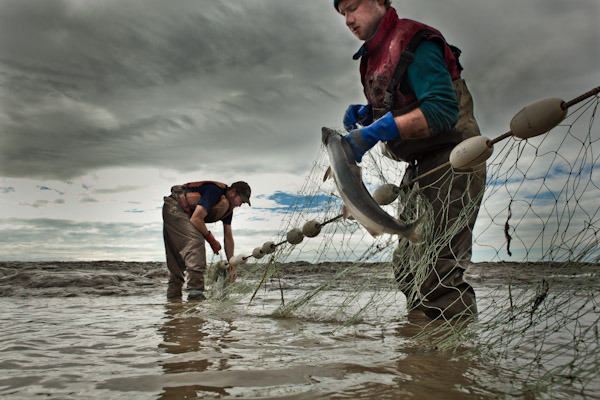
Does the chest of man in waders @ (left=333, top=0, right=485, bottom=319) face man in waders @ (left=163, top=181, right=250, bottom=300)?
no

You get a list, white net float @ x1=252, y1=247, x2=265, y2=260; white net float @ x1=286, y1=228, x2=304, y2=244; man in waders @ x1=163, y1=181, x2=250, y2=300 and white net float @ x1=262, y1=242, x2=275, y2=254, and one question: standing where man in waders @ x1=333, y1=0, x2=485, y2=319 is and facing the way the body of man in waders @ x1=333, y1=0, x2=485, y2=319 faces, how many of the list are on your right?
4

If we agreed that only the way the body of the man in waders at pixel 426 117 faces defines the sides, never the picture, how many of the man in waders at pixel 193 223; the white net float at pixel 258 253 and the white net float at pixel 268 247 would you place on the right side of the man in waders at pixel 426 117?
3

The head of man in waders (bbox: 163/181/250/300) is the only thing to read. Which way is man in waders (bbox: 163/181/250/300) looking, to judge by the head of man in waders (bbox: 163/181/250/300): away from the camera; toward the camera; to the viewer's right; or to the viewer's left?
to the viewer's right

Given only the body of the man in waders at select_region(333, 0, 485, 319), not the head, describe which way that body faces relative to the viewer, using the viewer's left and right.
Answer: facing the viewer and to the left of the viewer

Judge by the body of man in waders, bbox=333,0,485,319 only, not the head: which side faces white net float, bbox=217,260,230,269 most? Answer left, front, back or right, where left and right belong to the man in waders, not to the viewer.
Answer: right

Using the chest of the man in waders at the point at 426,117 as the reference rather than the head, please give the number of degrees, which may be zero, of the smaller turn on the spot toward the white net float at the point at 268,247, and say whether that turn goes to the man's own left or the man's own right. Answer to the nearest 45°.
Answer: approximately 90° to the man's own right

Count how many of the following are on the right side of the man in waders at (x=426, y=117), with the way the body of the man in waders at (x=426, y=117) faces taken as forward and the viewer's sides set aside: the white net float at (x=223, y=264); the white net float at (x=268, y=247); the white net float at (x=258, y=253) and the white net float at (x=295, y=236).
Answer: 4

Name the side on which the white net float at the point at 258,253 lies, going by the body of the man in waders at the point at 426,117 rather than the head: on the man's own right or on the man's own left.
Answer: on the man's own right

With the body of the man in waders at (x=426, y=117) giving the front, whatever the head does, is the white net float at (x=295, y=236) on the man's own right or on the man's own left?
on the man's own right
